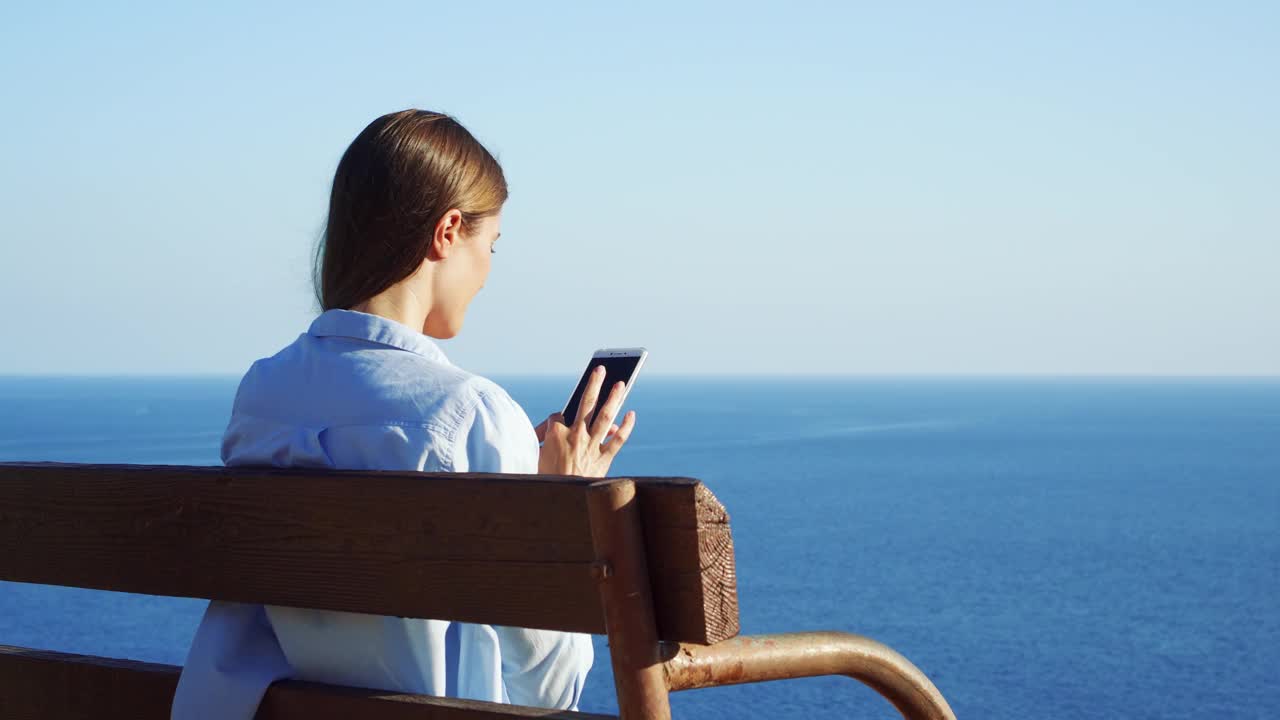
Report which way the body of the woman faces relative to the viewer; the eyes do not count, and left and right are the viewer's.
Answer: facing away from the viewer and to the right of the viewer

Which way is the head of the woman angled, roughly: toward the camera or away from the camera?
away from the camera

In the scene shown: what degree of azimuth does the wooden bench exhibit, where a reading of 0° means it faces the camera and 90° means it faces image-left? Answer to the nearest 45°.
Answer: approximately 225°
